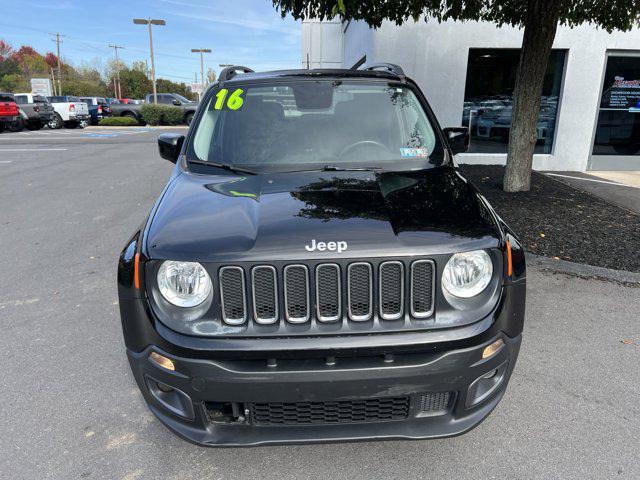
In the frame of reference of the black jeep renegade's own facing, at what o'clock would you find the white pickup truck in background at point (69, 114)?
The white pickup truck in background is roughly at 5 o'clock from the black jeep renegade.

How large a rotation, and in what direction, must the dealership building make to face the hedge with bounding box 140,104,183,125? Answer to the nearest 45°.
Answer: approximately 135° to its right

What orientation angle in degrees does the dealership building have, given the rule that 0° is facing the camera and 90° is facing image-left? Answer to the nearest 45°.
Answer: approximately 0°

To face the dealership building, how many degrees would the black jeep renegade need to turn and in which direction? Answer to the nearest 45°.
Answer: approximately 135° to its left

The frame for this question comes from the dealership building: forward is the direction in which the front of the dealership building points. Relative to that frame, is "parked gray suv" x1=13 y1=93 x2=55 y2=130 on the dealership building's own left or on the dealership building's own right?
on the dealership building's own right
